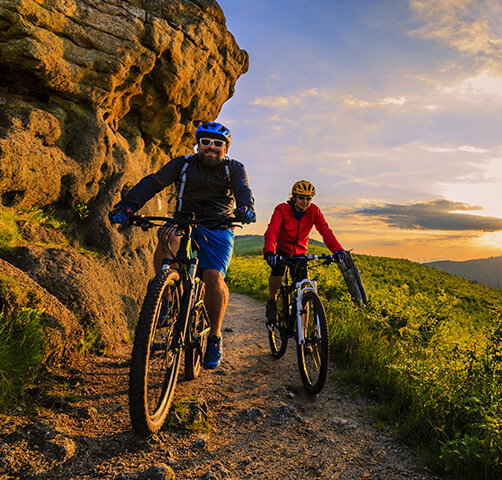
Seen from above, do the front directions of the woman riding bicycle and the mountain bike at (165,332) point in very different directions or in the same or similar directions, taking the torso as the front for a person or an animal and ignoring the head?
same or similar directions

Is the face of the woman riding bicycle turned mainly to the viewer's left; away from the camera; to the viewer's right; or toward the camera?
toward the camera

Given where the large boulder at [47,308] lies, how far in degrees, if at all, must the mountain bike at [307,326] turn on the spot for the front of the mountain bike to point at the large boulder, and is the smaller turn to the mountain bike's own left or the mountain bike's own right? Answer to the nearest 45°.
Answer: approximately 90° to the mountain bike's own right

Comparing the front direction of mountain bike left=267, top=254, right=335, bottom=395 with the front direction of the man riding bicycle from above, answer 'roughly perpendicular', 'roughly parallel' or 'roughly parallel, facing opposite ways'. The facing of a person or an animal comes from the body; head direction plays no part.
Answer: roughly parallel

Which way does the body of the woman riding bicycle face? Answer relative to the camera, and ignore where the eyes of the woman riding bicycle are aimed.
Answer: toward the camera

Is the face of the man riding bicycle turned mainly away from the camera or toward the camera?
toward the camera

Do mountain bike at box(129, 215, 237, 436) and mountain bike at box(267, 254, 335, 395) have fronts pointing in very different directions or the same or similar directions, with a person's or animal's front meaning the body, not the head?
same or similar directions

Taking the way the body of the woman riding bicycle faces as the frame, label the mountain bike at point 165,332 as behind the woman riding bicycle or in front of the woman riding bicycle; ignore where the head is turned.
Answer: in front

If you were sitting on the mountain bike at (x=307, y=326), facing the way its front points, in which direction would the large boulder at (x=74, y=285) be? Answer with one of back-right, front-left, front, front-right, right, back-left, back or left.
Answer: right

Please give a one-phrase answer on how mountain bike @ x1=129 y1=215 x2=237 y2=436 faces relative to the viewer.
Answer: facing the viewer

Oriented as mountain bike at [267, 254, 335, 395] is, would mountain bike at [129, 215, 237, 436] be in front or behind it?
in front

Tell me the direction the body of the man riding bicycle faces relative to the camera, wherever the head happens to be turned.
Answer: toward the camera
